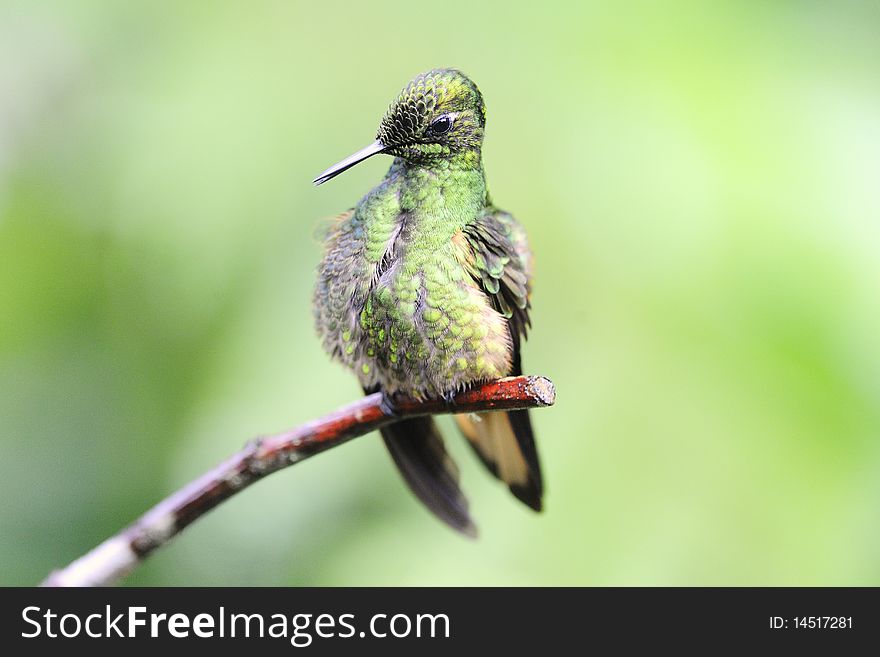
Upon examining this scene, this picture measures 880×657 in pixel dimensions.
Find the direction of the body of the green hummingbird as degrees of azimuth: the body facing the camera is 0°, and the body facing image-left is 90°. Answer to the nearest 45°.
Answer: approximately 45°
